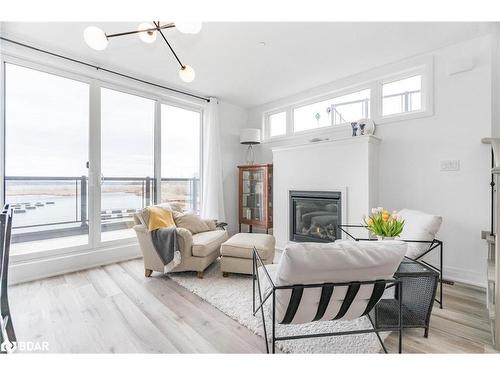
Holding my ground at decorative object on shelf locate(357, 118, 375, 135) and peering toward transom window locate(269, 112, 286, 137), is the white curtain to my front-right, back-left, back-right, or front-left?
front-left

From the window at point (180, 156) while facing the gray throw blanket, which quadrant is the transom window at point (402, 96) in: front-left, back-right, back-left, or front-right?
front-left

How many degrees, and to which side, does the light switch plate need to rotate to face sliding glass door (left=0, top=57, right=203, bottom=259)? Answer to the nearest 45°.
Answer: approximately 45° to its right

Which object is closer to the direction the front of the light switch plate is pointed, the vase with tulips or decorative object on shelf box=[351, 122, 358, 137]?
the vase with tulips

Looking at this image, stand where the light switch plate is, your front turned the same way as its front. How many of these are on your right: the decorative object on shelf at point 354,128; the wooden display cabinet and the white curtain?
3

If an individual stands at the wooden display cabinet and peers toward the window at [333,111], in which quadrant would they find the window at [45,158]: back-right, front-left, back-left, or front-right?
back-right

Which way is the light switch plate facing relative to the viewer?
toward the camera

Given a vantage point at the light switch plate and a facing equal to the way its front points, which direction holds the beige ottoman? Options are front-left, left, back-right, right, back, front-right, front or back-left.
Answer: front-right

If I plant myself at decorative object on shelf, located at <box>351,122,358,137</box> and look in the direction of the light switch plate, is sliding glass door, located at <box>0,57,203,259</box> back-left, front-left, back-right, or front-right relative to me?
back-right

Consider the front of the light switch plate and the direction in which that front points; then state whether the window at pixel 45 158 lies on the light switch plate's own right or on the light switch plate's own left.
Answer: on the light switch plate's own right

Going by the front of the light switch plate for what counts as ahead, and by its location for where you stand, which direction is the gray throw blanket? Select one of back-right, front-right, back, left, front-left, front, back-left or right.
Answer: front-right

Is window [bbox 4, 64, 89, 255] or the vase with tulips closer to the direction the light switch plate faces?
the vase with tulips

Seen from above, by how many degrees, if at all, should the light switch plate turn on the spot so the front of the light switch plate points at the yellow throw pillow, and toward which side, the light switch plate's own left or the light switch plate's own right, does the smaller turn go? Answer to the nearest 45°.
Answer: approximately 45° to the light switch plate's own right

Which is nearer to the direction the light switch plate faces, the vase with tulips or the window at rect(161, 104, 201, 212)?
the vase with tulips

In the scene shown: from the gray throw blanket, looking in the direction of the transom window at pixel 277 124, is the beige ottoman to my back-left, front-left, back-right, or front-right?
front-right

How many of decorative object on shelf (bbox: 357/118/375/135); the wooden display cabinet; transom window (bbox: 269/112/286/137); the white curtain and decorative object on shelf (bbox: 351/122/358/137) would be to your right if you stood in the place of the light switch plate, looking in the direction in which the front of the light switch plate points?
5
